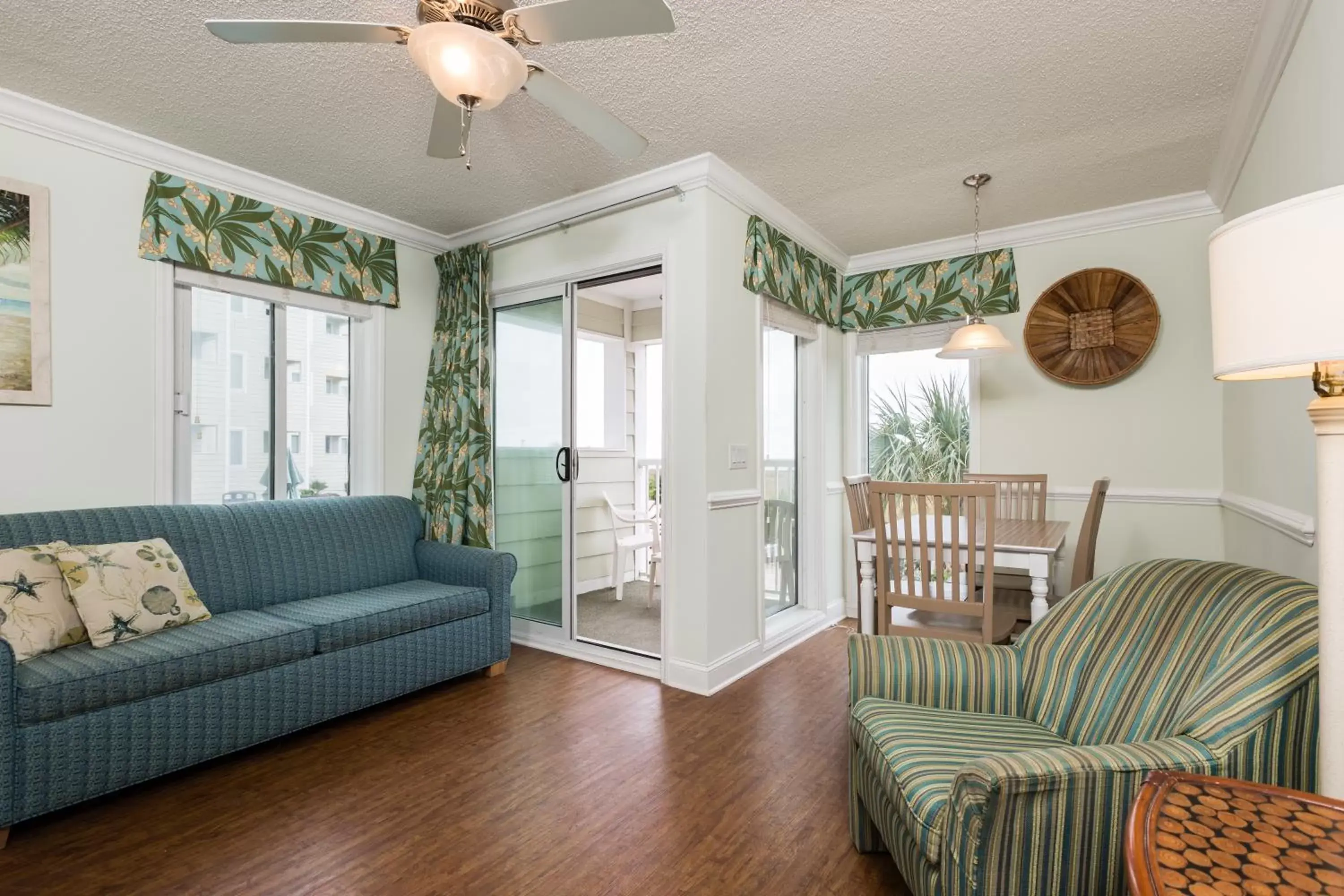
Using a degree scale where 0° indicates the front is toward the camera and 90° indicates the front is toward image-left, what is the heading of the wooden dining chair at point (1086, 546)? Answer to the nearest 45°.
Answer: approximately 90°

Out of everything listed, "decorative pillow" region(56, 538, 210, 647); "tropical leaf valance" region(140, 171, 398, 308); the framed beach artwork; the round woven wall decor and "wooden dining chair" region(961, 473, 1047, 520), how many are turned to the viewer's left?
0

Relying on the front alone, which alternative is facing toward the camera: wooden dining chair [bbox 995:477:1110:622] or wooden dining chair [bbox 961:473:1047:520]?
wooden dining chair [bbox 961:473:1047:520]

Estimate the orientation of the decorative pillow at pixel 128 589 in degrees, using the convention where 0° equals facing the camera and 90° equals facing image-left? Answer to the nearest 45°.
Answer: approximately 315°

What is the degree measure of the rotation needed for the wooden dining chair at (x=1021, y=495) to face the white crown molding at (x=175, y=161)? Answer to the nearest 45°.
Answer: approximately 45° to its right

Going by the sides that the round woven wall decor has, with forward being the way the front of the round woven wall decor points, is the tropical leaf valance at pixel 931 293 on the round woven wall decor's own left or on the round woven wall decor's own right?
on the round woven wall decor's own right

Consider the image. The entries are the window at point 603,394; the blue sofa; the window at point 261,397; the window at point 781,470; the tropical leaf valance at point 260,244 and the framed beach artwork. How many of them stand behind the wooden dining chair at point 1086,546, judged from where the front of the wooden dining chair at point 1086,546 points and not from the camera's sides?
0

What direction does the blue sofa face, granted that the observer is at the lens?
facing the viewer and to the right of the viewer

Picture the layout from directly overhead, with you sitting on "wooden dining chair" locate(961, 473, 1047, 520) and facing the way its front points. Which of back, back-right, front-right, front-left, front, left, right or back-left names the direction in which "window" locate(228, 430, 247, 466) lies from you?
front-right

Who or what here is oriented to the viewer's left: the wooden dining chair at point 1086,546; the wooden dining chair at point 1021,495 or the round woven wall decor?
the wooden dining chair at point 1086,546

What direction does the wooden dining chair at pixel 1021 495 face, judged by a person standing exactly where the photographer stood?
facing the viewer

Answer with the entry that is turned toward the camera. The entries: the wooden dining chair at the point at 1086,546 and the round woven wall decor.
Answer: the round woven wall decor

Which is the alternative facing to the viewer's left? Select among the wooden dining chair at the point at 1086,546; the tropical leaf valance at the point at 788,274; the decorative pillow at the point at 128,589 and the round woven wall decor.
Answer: the wooden dining chair

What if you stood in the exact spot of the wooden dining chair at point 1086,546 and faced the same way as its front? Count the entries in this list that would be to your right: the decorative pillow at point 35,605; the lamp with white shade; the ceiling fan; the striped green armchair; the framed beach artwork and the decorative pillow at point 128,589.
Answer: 0

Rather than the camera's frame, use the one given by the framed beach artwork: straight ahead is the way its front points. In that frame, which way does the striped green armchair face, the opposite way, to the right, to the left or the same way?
the opposite way
